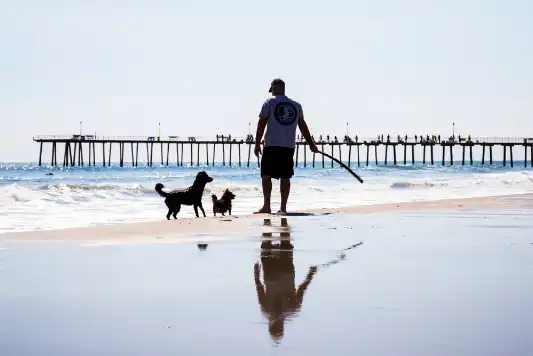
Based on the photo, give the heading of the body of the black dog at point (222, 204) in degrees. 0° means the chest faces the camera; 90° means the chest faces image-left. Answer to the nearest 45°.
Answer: approximately 270°

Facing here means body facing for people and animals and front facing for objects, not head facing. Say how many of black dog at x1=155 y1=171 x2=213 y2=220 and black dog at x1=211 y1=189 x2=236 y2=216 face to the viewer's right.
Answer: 2

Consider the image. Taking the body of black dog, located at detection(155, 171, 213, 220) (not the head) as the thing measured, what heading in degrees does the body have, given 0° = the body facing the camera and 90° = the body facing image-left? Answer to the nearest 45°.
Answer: approximately 270°

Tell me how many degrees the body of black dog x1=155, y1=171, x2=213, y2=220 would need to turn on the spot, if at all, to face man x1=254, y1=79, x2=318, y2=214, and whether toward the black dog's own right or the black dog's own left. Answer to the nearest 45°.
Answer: approximately 45° to the black dog's own right
